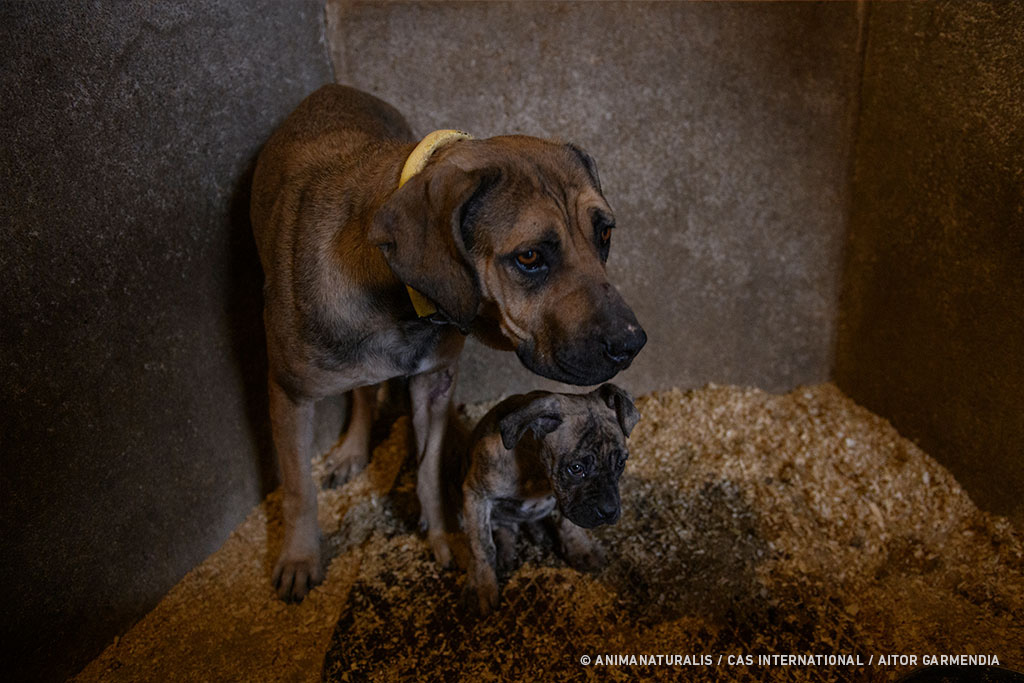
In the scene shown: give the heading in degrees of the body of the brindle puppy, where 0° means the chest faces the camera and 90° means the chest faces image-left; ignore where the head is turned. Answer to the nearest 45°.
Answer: approximately 315°

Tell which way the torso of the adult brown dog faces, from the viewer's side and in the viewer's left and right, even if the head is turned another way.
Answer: facing the viewer and to the right of the viewer
